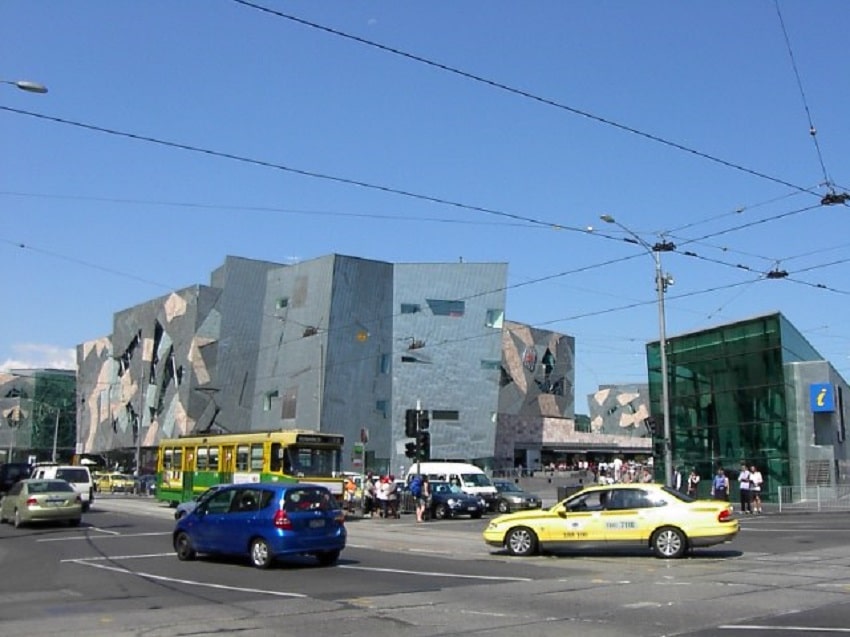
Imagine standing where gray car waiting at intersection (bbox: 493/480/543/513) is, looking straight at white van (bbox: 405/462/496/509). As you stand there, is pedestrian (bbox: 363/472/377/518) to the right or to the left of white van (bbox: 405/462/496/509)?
left

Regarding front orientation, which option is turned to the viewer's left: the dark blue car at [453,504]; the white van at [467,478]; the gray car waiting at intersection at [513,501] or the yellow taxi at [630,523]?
the yellow taxi
